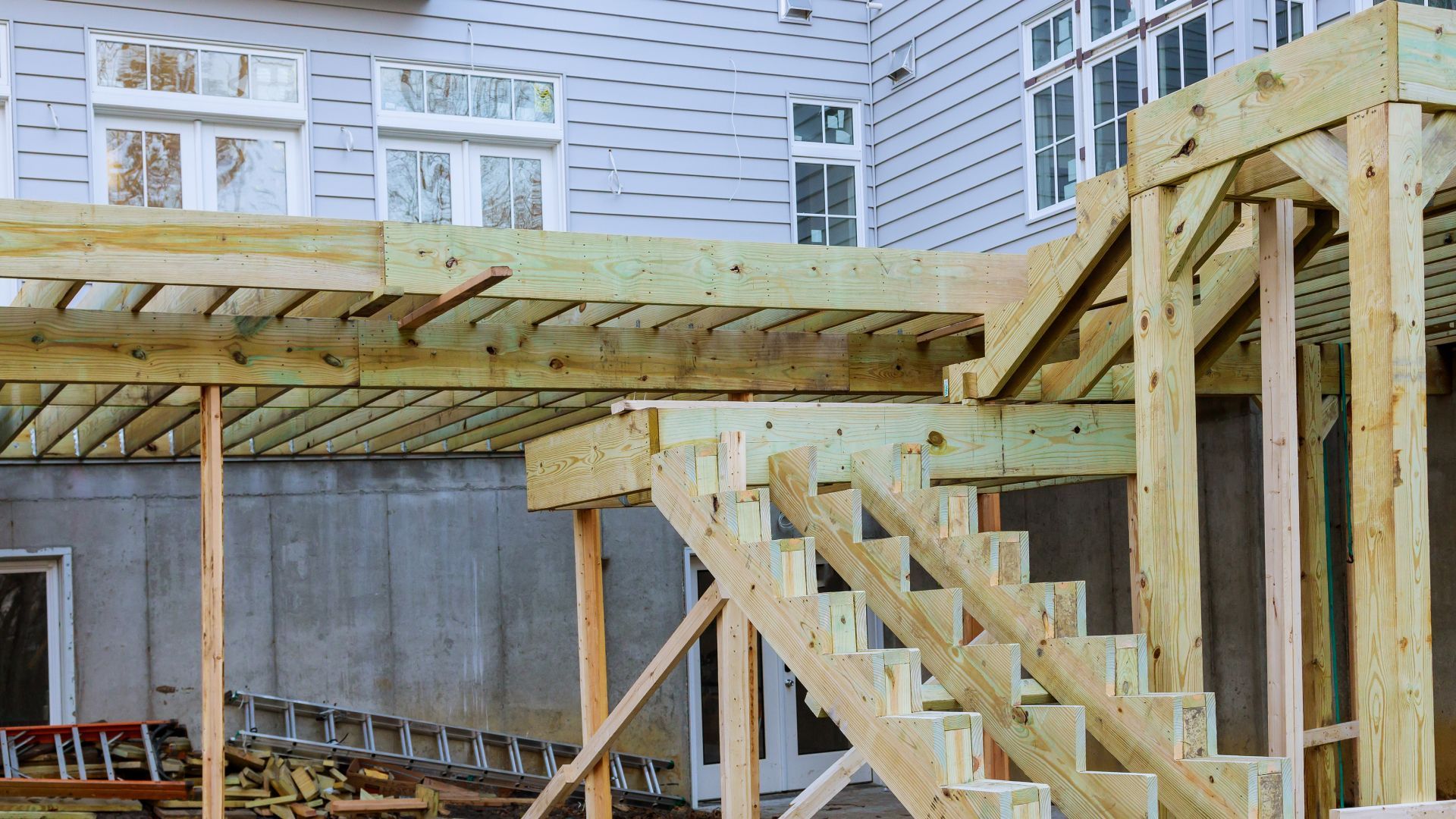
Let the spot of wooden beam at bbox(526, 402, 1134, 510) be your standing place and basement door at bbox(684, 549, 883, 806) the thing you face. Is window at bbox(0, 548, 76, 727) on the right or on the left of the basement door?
left

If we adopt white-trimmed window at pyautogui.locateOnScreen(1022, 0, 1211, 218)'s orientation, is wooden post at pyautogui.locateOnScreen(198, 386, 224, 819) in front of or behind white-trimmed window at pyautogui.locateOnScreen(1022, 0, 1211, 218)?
in front

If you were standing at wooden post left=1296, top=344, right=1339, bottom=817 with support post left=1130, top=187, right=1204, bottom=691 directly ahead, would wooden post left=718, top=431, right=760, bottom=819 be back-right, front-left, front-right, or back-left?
front-right

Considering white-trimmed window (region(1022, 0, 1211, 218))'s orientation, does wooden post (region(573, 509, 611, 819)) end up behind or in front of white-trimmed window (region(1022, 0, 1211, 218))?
in front

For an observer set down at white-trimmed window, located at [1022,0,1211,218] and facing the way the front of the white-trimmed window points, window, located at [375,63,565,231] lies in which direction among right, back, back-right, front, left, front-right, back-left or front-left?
front-right

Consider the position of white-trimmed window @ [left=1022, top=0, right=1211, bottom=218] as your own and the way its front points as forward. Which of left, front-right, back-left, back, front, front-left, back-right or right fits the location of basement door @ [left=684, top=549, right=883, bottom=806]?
right

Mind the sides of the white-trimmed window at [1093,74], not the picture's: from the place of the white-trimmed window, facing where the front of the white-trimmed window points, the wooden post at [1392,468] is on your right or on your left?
on your left

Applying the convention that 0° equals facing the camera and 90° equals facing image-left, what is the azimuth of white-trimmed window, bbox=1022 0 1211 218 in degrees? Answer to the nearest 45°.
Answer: approximately 45°

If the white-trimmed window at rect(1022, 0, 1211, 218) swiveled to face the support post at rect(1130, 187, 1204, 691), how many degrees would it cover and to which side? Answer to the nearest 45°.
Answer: approximately 45° to its left

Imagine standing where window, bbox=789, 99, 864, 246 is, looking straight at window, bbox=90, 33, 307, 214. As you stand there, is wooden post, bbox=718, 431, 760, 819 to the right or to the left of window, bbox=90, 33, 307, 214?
left

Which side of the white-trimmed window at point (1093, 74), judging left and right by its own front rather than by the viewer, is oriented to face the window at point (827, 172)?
right
